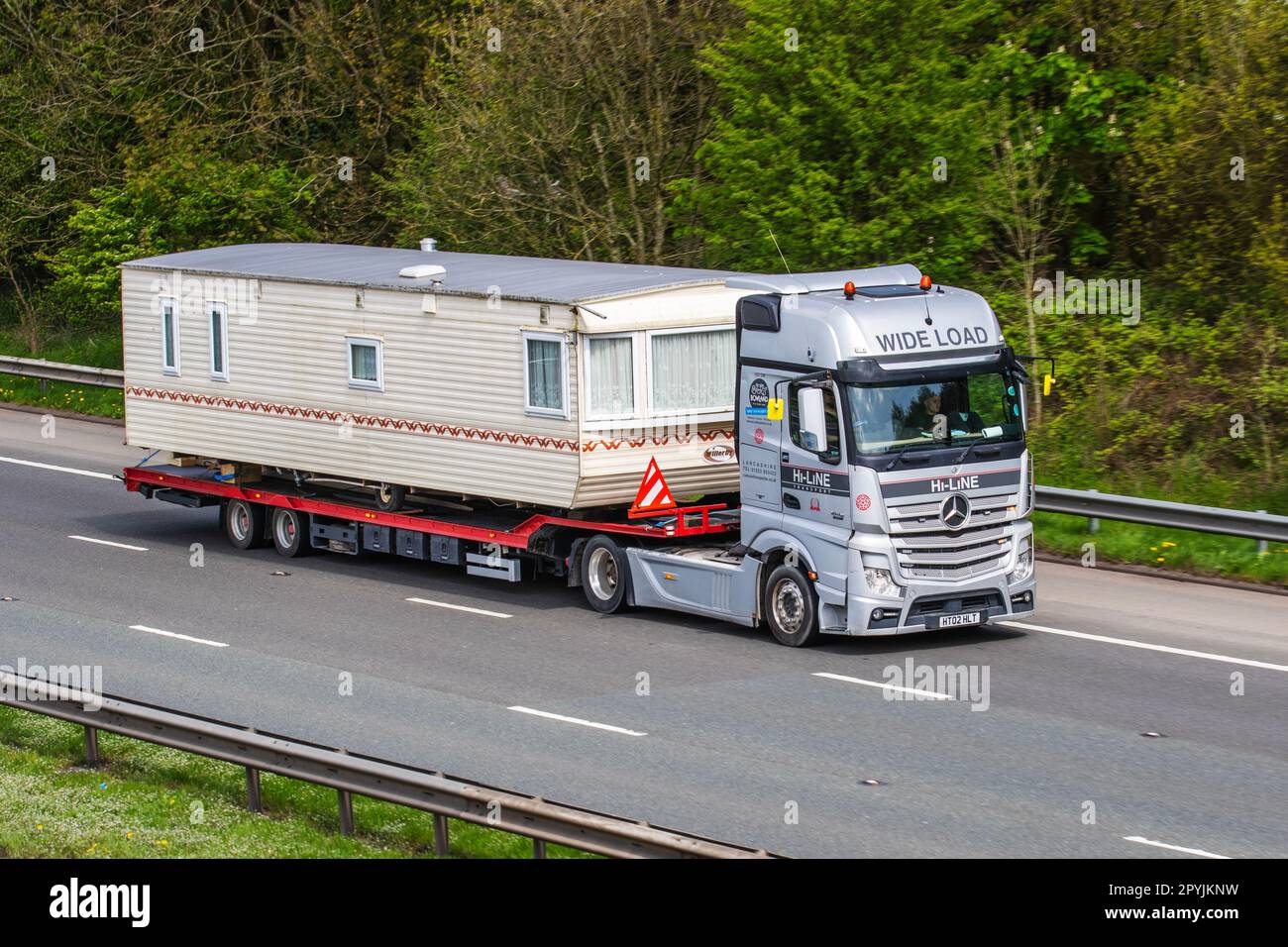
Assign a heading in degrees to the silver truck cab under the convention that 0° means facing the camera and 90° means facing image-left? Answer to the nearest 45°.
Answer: approximately 315°

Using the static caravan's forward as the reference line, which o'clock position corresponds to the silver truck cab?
The silver truck cab is roughly at 12 o'clock from the static caravan.

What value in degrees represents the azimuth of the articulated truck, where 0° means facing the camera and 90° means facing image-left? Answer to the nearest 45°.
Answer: approximately 315°

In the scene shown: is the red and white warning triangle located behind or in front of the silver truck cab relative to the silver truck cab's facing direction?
behind

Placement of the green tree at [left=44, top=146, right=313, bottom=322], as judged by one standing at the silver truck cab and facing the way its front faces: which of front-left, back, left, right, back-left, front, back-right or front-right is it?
back

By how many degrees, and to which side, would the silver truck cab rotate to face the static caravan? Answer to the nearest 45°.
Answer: approximately 180°

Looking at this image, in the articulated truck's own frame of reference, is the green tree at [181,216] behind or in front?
behind
